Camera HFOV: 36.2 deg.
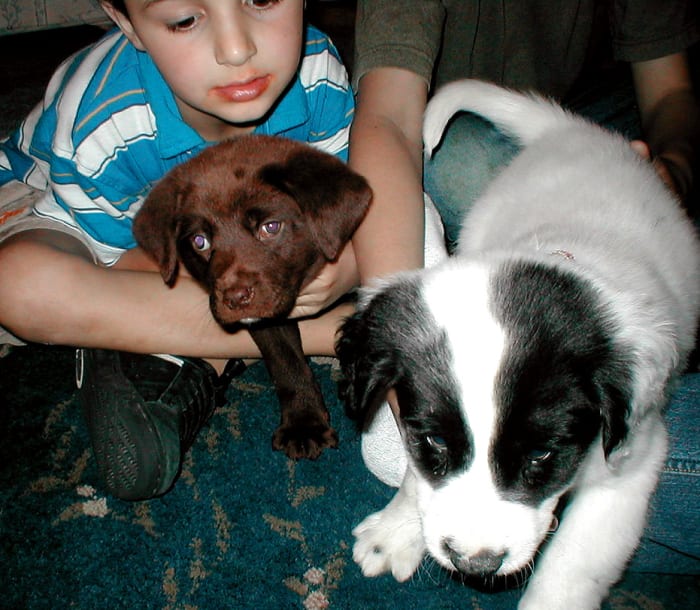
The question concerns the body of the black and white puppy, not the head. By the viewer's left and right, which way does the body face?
facing the viewer

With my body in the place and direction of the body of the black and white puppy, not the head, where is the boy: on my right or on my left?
on my right
